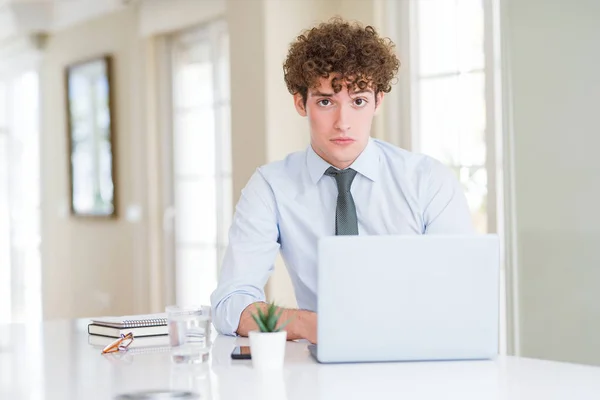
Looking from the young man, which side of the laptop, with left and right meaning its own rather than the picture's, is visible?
front

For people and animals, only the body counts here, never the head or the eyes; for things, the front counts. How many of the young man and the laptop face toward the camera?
1

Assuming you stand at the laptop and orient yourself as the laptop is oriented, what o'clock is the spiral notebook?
The spiral notebook is roughly at 10 o'clock from the laptop.

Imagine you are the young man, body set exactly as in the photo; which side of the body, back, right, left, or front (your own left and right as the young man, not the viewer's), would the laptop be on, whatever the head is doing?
front

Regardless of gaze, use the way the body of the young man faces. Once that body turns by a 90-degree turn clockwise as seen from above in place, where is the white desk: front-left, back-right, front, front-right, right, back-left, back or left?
left

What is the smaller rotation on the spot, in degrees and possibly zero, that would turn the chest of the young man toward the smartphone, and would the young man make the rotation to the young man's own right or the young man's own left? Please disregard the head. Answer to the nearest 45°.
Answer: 0° — they already face it

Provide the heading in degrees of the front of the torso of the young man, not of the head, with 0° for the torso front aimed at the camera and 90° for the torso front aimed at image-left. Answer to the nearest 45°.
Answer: approximately 0°

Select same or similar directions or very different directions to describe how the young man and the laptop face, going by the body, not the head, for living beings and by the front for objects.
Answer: very different directions

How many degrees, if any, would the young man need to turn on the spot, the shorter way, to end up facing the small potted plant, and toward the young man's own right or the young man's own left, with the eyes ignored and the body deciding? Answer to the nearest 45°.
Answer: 0° — they already face it

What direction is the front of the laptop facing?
away from the camera
